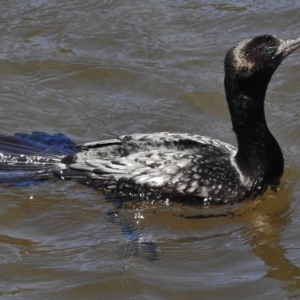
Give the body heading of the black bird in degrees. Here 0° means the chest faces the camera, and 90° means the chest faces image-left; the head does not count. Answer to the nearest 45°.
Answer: approximately 270°
